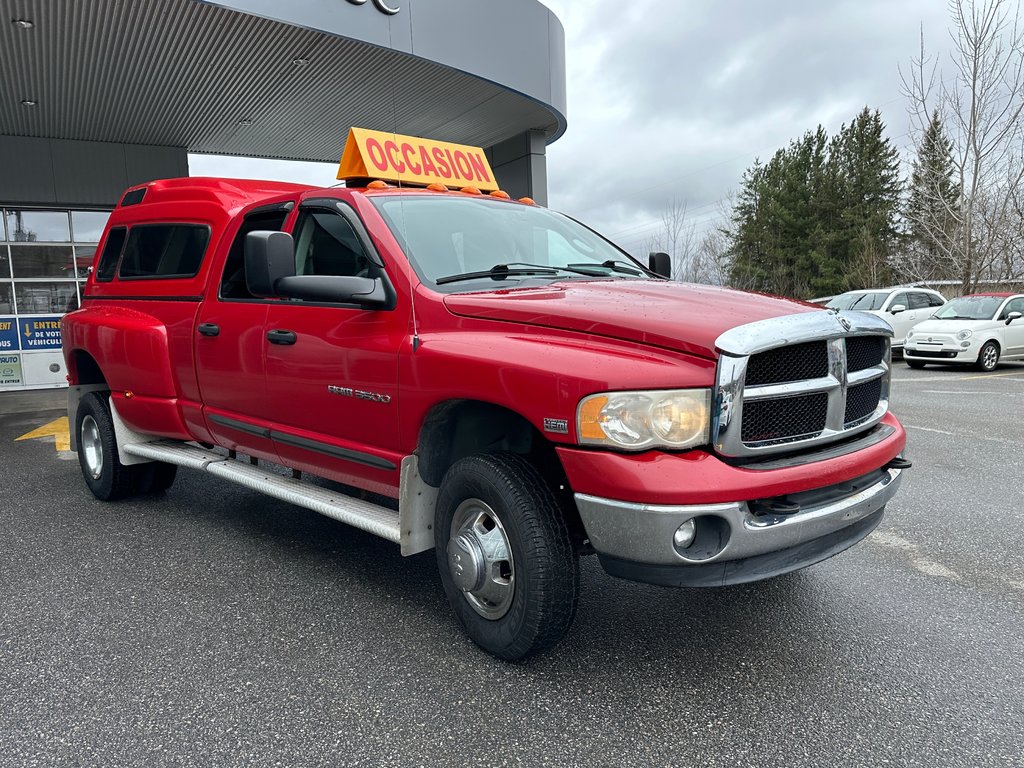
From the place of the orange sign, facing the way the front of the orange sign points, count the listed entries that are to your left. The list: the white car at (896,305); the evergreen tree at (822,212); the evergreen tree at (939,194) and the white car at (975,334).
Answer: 4

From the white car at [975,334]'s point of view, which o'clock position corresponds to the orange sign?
The orange sign is roughly at 11 o'clock from the white car.

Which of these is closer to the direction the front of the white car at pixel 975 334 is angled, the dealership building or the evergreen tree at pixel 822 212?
the dealership building

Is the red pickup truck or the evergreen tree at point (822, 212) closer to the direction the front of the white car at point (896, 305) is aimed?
the red pickup truck

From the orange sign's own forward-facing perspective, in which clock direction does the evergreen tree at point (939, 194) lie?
The evergreen tree is roughly at 9 o'clock from the orange sign.

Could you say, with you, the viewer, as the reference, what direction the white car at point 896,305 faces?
facing the viewer and to the left of the viewer

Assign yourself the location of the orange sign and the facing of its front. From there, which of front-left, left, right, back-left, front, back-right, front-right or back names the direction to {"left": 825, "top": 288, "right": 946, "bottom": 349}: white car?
left

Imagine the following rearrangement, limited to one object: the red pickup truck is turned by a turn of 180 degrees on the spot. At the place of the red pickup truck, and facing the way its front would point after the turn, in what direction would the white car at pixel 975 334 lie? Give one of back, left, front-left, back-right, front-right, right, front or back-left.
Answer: right

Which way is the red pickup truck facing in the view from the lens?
facing the viewer and to the right of the viewer

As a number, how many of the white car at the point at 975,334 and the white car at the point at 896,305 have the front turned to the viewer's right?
0

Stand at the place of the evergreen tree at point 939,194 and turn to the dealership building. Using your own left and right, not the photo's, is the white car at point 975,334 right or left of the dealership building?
left

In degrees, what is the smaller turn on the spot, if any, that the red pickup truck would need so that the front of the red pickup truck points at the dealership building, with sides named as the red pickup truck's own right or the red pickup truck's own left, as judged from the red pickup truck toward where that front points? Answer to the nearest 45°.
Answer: approximately 180°

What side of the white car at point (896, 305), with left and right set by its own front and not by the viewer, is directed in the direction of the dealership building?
front

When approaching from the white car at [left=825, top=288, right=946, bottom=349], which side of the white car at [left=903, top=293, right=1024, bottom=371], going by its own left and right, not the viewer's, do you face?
right

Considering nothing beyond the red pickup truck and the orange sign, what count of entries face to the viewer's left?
0
